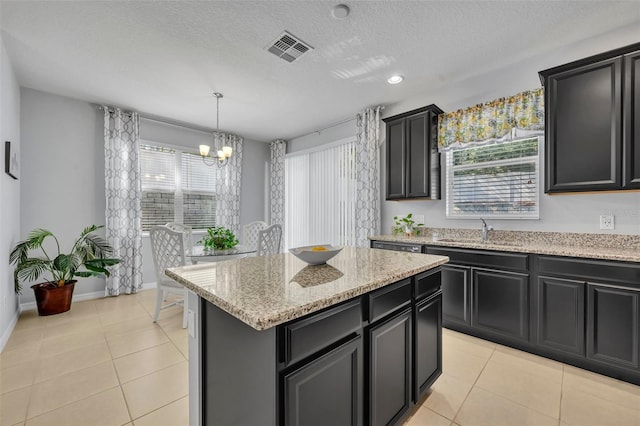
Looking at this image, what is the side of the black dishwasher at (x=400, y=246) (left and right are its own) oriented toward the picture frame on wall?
front

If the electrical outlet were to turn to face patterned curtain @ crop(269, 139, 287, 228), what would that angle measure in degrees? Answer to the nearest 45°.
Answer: approximately 90° to its right

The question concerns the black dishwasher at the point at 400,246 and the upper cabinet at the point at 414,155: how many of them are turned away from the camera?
0

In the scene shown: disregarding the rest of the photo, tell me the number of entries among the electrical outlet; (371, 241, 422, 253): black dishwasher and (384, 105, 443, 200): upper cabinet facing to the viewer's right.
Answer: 0

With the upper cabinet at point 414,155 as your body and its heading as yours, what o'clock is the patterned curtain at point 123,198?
The patterned curtain is roughly at 1 o'clock from the upper cabinet.

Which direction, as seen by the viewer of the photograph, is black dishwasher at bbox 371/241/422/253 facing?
facing the viewer and to the left of the viewer

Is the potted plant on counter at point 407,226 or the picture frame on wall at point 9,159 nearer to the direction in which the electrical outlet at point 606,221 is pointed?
the picture frame on wall

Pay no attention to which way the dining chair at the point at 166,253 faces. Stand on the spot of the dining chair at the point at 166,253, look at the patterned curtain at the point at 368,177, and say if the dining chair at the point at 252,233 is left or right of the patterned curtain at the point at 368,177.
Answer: left

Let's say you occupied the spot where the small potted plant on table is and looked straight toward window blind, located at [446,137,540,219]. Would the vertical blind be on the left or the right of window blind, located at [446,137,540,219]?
left

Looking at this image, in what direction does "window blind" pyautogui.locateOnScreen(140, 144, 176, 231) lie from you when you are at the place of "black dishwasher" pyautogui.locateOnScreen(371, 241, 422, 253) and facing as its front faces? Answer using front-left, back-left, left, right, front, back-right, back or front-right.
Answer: front-right

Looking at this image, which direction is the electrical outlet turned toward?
toward the camera

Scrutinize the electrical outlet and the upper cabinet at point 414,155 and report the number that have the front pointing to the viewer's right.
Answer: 0
